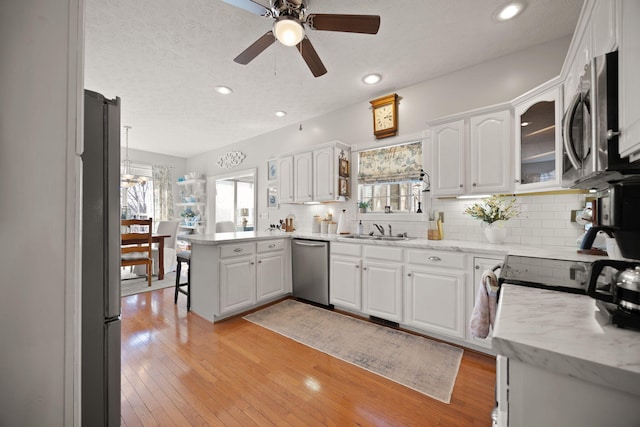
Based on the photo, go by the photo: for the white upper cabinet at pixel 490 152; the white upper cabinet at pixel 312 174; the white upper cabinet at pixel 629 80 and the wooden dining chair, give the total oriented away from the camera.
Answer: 1

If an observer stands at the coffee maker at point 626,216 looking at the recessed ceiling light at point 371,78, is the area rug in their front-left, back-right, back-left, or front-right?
front-left

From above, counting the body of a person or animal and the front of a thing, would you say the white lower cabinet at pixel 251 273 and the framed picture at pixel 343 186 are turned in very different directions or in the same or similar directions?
same or similar directions

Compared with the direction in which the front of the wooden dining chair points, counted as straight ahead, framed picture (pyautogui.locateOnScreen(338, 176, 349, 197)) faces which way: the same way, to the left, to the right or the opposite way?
the opposite way

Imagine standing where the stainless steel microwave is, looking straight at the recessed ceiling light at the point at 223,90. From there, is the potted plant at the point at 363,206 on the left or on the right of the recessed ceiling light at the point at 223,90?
right

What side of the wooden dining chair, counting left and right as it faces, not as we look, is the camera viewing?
back

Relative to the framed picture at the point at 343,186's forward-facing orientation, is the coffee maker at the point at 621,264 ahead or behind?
ahead

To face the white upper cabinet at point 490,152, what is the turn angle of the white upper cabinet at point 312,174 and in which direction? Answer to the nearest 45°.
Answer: approximately 90° to its left

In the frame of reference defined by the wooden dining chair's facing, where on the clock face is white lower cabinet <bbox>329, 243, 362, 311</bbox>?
The white lower cabinet is roughly at 5 o'clock from the wooden dining chair.

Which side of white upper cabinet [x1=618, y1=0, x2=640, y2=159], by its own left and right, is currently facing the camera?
left
